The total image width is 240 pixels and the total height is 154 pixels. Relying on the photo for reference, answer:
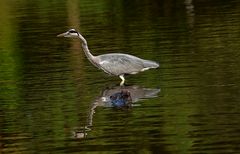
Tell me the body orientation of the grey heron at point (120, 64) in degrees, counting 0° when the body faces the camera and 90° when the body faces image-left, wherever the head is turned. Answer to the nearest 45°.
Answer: approximately 90°
